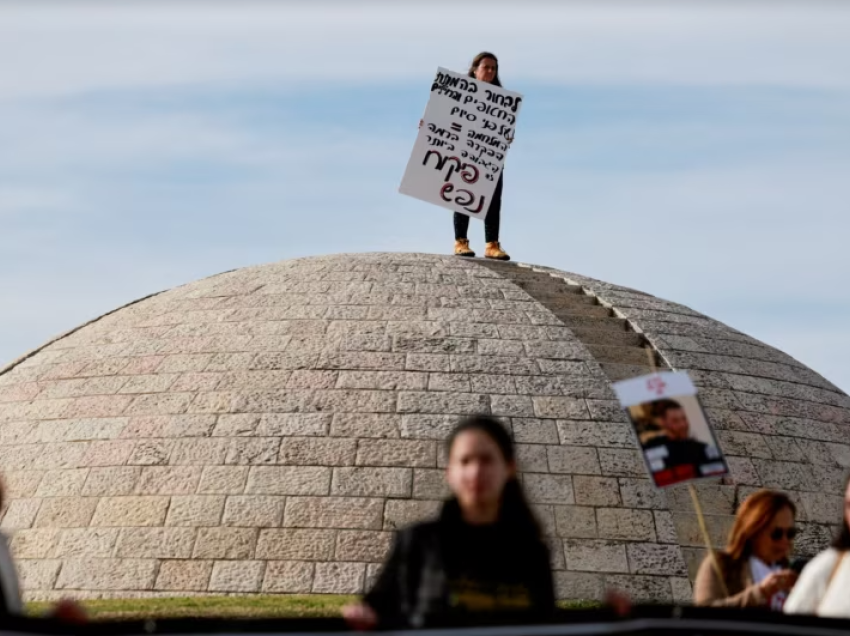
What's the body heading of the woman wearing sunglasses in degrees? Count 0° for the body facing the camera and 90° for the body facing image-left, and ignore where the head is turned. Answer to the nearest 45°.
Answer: approximately 315°

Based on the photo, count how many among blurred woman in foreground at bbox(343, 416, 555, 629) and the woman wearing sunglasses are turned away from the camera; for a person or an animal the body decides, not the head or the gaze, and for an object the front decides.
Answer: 0

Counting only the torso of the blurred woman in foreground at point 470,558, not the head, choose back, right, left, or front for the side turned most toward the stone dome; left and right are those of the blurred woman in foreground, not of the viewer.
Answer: back
